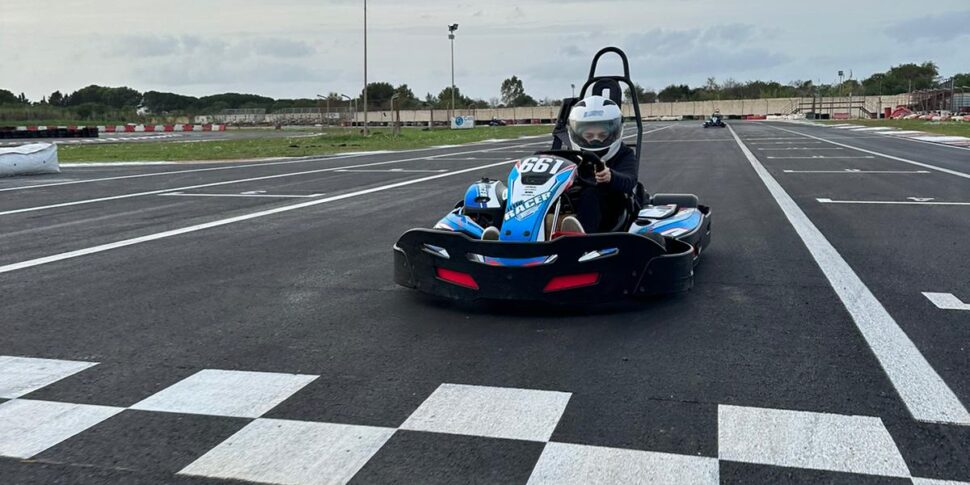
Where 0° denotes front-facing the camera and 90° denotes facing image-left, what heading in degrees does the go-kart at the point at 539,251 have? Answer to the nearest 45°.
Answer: approximately 45°

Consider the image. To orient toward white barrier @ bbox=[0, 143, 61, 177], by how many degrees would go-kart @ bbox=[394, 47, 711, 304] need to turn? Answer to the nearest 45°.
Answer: approximately 90° to its right

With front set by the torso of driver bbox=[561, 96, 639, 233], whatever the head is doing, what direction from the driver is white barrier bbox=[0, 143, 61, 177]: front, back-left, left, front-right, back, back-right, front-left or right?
right

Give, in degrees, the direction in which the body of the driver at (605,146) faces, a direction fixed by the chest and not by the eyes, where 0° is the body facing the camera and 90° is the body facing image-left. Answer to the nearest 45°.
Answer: approximately 45°
